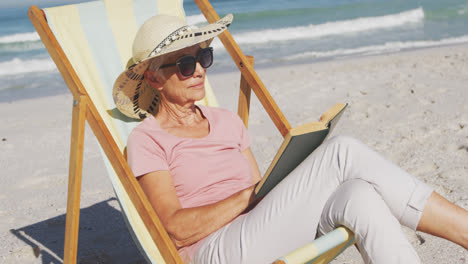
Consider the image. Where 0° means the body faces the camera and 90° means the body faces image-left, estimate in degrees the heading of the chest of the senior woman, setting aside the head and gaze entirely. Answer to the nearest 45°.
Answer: approximately 315°
